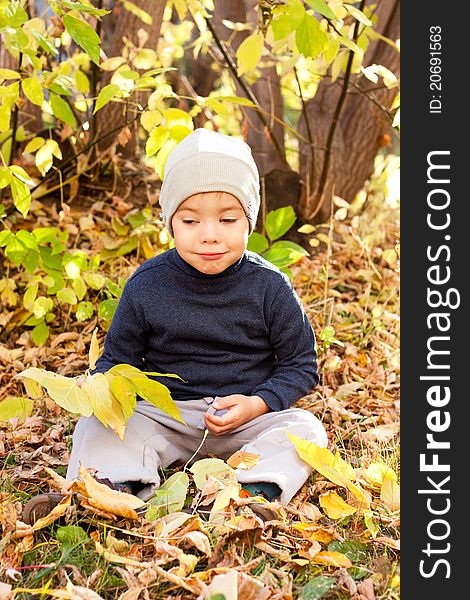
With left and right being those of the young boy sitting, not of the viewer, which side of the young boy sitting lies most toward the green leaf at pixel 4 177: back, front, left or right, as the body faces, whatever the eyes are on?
right

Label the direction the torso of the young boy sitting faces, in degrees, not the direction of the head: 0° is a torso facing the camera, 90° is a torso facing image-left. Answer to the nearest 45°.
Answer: approximately 0°

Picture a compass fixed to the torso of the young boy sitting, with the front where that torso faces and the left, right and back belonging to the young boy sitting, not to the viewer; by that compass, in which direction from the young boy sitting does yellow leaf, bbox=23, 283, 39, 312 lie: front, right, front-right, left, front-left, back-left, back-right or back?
back-right

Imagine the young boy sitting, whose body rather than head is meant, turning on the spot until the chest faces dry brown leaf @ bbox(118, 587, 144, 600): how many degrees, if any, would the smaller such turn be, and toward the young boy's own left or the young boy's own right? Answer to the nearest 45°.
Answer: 0° — they already face it

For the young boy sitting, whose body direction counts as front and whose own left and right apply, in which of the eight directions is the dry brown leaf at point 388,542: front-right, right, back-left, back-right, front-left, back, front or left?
front-left

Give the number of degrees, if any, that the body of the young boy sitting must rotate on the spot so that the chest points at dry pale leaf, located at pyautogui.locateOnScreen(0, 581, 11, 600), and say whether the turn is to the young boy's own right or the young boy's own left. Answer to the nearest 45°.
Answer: approximately 45° to the young boy's own right

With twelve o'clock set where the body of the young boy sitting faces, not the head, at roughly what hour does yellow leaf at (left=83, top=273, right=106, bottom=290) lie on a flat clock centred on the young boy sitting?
The yellow leaf is roughly at 5 o'clock from the young boy sitting.

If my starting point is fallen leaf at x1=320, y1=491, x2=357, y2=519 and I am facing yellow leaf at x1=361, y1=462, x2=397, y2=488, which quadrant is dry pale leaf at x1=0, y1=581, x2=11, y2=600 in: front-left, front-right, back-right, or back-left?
back-left

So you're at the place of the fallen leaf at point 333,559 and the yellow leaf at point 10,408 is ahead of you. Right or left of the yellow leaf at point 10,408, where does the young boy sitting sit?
right

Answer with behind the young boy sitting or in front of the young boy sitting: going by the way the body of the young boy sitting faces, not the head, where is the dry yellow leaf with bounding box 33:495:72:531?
in front

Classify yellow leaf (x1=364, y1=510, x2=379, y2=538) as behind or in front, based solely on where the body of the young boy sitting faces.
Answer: in front

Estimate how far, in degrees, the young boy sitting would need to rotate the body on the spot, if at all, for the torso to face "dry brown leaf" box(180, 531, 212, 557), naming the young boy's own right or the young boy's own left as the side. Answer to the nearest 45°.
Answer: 0° — they already face it
